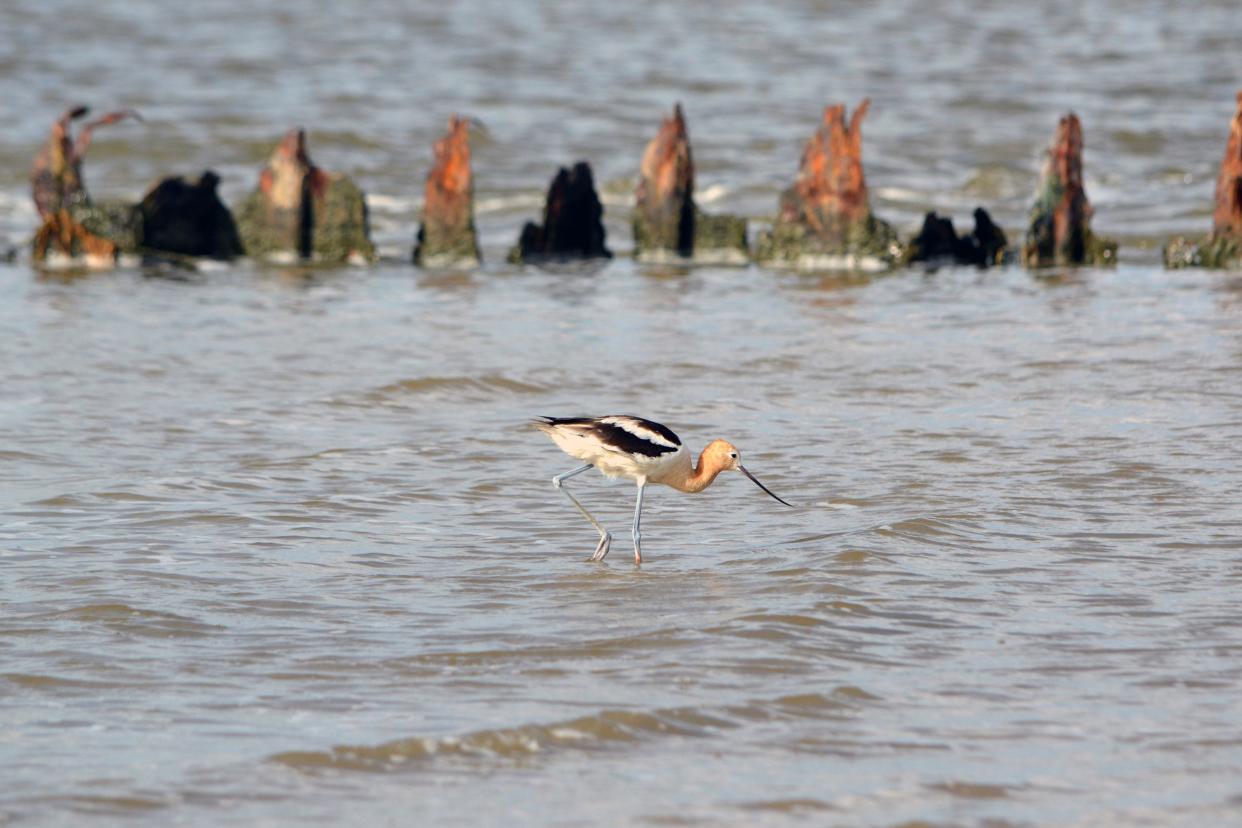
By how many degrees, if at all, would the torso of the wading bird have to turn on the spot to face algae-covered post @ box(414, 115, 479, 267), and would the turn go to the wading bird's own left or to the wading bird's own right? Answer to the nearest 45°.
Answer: approximately 90° to the wading bird's own left

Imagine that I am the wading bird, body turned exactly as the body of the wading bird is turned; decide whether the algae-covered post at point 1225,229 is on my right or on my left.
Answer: on my left

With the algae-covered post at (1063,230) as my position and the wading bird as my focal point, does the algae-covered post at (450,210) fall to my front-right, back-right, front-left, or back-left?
front-right

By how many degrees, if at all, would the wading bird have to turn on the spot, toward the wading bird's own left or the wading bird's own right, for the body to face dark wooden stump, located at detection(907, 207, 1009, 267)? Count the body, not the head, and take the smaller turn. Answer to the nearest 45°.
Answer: approximately 90° to the wading bird's own left

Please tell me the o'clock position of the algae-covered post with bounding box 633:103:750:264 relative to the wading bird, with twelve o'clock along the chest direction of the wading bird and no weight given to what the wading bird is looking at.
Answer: The algae-covered post is roughly at 9 o'clock from the wading bird.

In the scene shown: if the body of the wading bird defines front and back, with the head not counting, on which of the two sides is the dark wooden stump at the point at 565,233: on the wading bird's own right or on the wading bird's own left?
on the wading bird's own left

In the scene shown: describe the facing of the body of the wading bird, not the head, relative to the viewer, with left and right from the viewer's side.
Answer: facing to the right of the viewer

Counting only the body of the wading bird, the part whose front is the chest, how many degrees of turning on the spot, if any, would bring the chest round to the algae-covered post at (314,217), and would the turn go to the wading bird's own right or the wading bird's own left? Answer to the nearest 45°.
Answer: approximately 90° to the wading bird's own left

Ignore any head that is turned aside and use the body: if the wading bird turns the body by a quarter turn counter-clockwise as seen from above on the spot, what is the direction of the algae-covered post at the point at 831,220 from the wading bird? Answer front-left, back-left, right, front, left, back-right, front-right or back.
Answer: front

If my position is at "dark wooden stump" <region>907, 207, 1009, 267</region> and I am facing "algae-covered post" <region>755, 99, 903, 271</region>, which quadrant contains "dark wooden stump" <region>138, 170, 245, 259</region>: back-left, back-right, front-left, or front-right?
front-right

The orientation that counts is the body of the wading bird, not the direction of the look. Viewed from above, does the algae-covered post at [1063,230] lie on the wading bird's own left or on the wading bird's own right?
on the wading bird's own left

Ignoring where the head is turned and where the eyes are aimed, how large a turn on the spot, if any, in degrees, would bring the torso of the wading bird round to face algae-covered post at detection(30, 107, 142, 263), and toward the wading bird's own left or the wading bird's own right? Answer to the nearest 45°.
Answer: approximately 135° to the wading bird's own left
